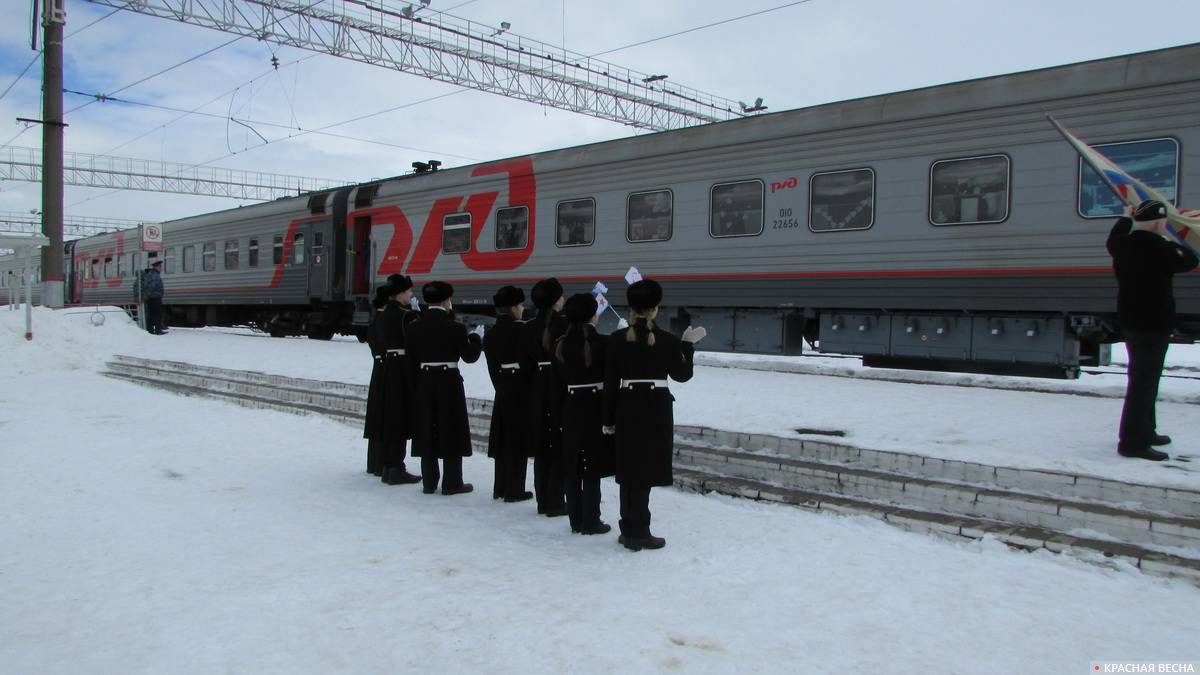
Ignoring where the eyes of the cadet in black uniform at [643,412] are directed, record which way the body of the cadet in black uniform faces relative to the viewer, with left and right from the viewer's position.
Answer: facing away from the viewer and to the right of the viewer

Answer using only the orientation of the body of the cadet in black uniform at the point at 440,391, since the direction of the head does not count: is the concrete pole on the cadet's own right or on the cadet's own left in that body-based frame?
on the cadet's own left

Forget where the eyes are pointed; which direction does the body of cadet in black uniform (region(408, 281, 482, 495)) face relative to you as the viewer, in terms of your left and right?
facing away from the viewer and to the right of the viewer

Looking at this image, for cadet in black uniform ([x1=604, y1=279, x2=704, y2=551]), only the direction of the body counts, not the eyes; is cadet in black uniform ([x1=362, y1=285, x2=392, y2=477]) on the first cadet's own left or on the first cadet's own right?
on the first cadet's own left

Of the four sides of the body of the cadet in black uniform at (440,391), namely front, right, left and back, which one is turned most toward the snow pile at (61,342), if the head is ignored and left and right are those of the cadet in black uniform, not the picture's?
left

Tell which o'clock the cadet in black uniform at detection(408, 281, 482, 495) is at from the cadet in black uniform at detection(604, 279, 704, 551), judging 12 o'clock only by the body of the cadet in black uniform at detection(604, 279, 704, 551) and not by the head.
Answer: the cadet in black uniform at detection(408, 281, 482, 495) is roughly at 9 o'clock from the cadet in black uniform at detection(604, 279, 704, 551).

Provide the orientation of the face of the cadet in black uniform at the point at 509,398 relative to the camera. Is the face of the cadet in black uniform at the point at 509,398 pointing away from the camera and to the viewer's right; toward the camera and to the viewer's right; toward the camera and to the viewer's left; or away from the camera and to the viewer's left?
away from the camera and to the viewer's right

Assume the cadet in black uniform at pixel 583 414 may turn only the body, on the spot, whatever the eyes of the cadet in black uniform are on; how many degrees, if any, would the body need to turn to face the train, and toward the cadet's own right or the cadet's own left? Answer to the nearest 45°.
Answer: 0° — they already face it

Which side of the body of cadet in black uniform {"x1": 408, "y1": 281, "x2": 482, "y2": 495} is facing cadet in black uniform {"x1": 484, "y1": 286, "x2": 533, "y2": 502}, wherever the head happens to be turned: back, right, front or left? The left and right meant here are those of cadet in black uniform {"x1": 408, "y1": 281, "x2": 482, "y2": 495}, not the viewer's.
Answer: right

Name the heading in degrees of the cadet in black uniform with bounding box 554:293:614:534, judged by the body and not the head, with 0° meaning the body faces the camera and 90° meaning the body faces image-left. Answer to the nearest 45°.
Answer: approximately 225°
